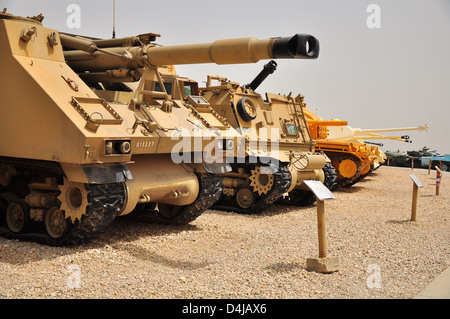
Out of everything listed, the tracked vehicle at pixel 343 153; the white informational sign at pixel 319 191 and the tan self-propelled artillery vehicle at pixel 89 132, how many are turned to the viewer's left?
0

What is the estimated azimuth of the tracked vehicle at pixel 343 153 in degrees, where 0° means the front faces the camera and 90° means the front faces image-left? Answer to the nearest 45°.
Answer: approximately 315°

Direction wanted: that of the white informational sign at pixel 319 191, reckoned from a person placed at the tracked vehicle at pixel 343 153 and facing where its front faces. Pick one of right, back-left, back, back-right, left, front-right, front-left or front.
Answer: front-right

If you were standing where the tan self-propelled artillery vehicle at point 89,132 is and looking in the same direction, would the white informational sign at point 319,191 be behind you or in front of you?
in front

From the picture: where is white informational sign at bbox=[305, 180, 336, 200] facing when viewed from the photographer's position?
facing the viewer and to the right of the viewer

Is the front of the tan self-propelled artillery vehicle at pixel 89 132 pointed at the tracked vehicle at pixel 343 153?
no

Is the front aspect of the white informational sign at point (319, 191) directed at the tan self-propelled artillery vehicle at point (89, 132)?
no

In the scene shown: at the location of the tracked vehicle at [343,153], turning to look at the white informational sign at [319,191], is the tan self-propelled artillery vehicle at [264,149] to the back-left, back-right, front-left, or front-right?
front-right

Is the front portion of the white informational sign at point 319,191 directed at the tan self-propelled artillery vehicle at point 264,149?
no

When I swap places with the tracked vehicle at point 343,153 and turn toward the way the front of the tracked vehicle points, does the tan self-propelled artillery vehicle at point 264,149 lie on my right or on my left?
on my right

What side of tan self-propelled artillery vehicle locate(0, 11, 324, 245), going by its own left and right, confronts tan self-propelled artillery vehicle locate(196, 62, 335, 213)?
left

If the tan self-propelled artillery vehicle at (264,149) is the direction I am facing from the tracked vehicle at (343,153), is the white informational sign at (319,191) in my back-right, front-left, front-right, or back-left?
front-left

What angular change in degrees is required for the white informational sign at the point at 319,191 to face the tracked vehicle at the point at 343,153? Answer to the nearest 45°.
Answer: approximately 135° to its left

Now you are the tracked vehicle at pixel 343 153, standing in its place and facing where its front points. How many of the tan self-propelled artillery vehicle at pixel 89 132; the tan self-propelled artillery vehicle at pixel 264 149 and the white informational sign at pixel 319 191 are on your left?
0

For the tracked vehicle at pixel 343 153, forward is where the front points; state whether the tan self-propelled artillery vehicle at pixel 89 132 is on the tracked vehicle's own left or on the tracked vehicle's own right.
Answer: on the tracked vehicle's own right
